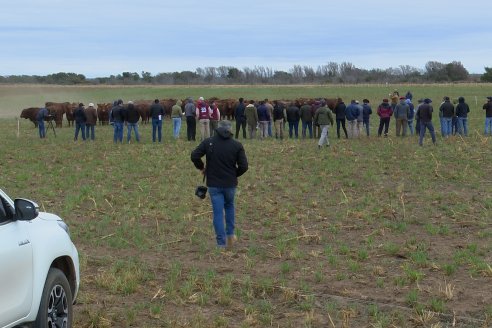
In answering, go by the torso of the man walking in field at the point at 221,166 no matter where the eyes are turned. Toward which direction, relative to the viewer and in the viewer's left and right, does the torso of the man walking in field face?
facing away from the viewer

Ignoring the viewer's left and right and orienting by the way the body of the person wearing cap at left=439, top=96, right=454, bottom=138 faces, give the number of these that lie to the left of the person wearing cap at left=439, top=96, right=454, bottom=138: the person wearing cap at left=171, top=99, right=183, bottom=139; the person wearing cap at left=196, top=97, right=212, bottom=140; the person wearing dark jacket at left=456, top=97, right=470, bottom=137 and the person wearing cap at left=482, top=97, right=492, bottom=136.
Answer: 2

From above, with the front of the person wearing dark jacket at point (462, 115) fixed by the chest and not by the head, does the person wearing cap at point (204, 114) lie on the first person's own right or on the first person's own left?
on the first person's own left

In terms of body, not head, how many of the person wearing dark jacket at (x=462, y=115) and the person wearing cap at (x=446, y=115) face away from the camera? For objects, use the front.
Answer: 2

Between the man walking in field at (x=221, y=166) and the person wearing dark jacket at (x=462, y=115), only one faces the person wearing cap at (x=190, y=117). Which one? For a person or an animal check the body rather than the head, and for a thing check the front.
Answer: the man walking in field

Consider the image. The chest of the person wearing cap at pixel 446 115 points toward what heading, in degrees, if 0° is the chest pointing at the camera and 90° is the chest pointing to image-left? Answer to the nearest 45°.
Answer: approximately 180°

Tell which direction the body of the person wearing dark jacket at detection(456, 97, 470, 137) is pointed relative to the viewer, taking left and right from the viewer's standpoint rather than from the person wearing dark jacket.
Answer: facing away from the viewer

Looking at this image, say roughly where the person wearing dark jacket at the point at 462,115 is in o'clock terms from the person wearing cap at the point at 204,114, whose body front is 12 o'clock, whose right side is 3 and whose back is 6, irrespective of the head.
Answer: the person wearing dark jacket at the point at 462,115 is roughly at 3 o'clock from the person wearing cap at the point at 204,114.

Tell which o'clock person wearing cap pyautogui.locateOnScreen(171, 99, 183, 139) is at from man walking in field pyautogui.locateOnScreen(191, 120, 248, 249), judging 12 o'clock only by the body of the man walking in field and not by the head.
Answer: The person wearing cap is roughly at 12 o'clock from the man walking in field.

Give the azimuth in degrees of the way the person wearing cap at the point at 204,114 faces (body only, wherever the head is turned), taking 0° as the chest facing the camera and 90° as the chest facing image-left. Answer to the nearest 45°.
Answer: approximately 180°

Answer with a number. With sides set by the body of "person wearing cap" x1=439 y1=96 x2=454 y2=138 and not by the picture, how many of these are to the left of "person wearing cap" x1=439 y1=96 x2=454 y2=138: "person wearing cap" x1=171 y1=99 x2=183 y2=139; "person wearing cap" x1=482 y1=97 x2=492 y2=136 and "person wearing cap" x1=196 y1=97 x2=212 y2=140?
2

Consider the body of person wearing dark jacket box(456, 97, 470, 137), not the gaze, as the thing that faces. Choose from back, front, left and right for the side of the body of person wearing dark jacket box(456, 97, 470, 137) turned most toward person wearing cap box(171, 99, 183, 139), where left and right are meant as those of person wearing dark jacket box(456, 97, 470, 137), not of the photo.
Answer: left

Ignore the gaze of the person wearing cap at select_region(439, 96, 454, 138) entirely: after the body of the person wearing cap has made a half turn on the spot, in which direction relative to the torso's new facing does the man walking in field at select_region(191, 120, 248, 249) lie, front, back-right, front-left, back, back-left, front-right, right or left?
front
